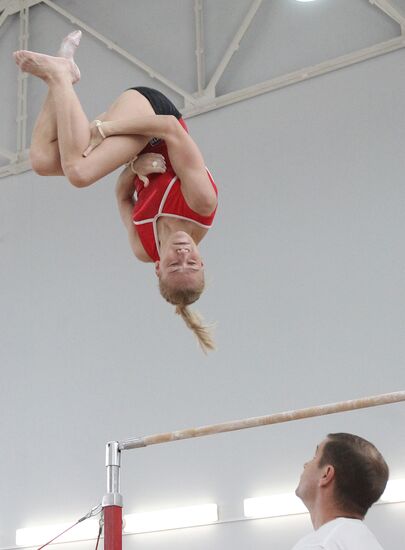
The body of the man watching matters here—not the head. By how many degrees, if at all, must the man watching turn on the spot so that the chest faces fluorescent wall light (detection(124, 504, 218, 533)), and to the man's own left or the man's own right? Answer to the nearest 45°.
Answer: approximately 45° to the man's own right

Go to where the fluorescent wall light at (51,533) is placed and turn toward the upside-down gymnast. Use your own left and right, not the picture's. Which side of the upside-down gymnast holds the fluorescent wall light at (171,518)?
left

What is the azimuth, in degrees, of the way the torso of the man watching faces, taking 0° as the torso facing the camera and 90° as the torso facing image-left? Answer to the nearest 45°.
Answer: approximately 135°
